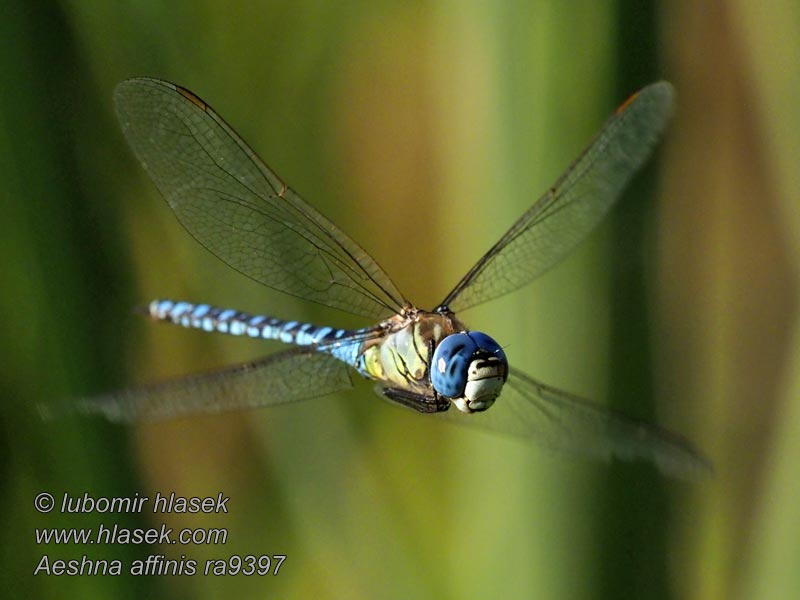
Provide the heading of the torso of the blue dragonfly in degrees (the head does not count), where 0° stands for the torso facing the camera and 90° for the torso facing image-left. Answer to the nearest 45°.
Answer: approximately 315°
